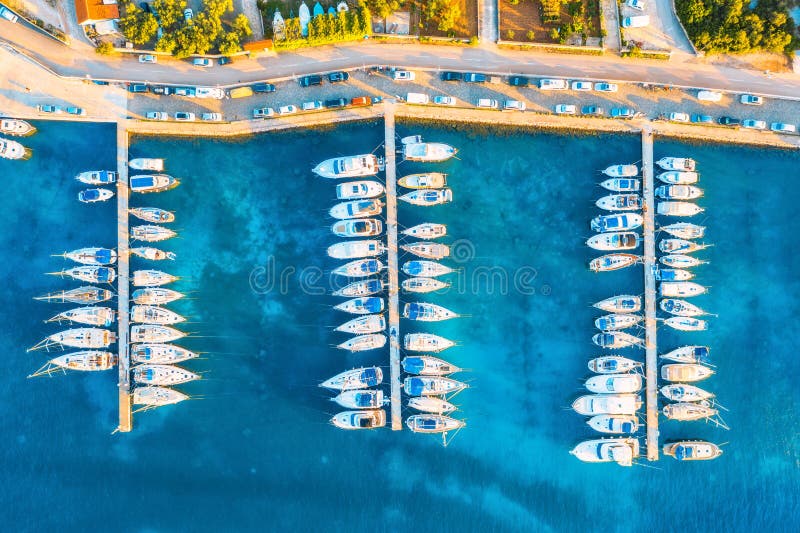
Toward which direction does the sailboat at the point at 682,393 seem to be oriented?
to the viewer's right

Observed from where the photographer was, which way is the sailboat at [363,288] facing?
facing to the left of the viewer

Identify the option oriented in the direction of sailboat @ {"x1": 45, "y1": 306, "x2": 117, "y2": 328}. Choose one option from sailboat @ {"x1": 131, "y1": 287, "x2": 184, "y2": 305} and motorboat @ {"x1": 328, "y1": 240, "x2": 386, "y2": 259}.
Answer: motorboat @ {"x1": 328, "y1": 240, "x2": 386, "y2": 259}

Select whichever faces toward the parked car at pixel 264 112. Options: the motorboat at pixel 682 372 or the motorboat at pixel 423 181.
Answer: the motorboat at pixel 423 181

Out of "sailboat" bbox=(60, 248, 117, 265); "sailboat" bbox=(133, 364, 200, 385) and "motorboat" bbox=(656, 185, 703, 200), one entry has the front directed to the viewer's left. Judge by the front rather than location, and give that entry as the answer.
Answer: "sailboat" bbox=(60, 248, 117, 265)

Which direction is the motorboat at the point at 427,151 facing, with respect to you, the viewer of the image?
facing to the right of the viewer

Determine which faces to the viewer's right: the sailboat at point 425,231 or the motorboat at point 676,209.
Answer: the motorboat at point 676,209

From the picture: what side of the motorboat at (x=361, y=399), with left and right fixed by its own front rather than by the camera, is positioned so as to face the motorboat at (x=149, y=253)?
front

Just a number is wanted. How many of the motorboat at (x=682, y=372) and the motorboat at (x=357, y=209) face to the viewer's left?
1

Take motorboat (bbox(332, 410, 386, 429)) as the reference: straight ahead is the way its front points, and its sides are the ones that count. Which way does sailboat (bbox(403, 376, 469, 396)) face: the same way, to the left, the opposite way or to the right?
the opposite way

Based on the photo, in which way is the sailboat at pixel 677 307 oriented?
to the viewer's right

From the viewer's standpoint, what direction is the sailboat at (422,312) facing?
to the viewer's right

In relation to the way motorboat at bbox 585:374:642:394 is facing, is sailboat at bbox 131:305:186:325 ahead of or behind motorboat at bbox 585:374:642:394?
ahead

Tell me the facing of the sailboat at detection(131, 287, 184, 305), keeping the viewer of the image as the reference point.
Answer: facing to the right of the viewer
